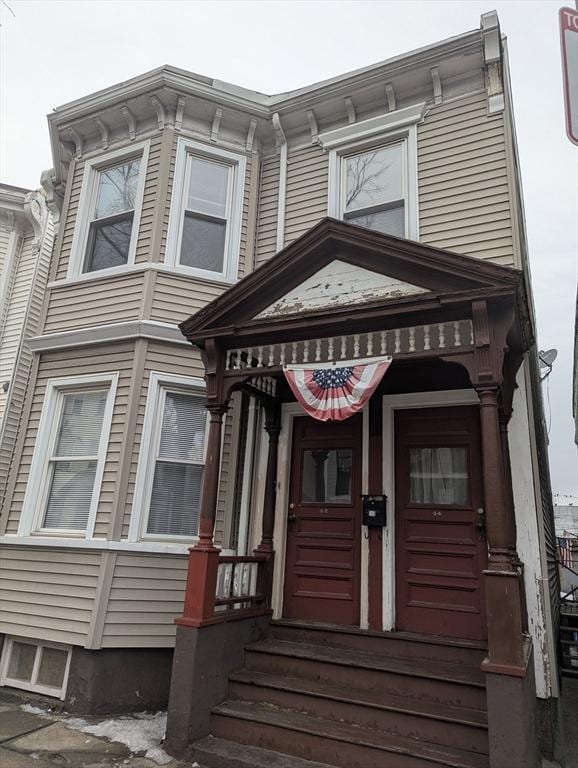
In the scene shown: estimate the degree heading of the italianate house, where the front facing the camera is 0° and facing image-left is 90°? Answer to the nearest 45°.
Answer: approximately 0°

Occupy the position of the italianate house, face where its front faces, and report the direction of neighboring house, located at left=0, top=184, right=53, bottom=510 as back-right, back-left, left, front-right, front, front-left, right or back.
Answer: back-right

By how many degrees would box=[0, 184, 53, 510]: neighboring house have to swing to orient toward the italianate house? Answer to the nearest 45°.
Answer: approximately 45° to its left

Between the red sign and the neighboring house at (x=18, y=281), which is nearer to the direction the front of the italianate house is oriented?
the red sign

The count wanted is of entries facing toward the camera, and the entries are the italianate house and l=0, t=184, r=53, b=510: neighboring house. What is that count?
2

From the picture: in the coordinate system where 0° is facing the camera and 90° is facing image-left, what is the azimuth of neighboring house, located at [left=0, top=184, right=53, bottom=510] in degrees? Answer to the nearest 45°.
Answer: approximately 0°

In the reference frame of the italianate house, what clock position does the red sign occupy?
The red sign is roughly at 11 o'clock from the italianate house.

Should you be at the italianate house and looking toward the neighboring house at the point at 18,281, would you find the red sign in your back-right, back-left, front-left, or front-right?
back-left

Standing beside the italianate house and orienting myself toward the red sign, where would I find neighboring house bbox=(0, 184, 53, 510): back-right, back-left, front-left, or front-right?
back-right

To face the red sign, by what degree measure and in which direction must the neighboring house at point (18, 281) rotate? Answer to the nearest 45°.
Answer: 0° — it already faces it
